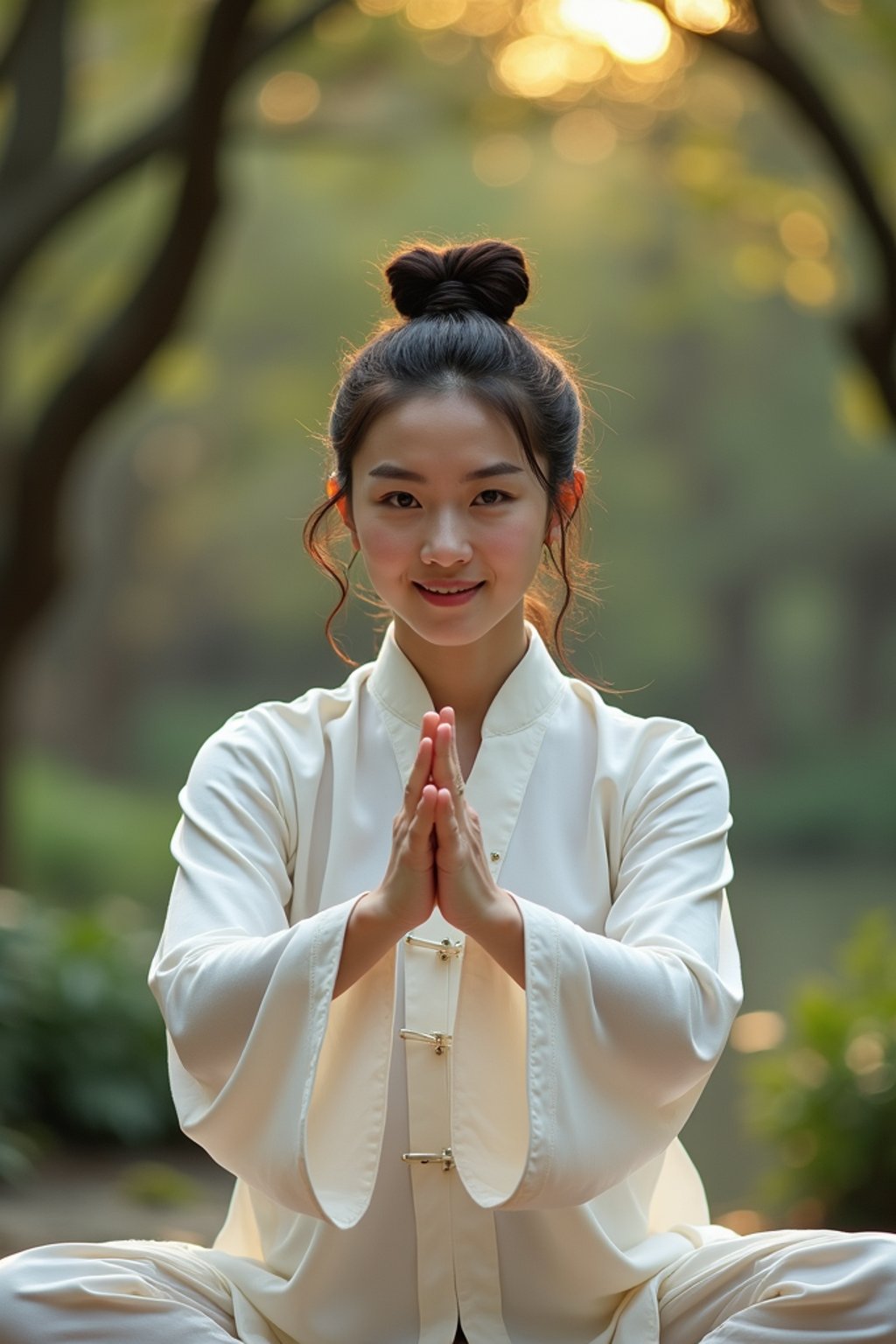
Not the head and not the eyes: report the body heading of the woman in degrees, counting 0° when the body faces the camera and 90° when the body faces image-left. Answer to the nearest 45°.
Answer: approximately 0°

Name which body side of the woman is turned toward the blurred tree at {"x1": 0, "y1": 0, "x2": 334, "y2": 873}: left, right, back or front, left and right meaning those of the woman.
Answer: back
